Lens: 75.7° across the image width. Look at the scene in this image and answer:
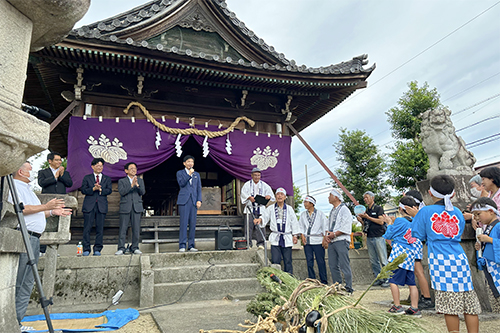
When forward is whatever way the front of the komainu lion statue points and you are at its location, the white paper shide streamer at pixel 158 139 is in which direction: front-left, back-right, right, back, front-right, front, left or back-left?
front-right

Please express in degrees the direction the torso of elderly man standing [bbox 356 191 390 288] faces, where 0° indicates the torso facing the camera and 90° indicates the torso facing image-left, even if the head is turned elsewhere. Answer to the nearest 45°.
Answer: approximately 45°

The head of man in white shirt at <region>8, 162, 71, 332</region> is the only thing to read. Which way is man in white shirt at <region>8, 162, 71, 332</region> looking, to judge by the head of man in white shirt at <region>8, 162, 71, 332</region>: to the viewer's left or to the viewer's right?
to the viewer's right

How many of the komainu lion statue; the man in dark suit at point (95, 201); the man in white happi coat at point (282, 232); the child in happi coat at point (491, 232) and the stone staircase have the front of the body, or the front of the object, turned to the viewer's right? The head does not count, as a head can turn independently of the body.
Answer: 0

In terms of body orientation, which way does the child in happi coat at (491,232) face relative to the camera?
to the viewer's left

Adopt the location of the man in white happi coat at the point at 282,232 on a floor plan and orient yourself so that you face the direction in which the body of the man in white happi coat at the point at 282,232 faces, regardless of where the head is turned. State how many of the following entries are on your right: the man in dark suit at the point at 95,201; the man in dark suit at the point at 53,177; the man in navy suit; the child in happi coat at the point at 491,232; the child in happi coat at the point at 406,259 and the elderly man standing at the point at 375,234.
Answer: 3

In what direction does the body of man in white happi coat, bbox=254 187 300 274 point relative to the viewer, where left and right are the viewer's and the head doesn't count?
facing the viewer

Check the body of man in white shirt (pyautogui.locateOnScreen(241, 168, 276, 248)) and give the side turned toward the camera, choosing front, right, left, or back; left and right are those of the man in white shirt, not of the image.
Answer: front

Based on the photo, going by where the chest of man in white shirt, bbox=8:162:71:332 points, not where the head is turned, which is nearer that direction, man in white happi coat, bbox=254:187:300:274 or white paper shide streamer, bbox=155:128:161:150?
the man in white happi coat

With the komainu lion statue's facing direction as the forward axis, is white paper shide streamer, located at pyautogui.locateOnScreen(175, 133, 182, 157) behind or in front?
in front

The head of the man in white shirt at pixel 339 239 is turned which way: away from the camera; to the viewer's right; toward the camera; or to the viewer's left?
to the viewer's left

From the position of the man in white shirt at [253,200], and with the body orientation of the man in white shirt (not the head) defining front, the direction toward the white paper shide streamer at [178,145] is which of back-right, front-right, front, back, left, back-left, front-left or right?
right

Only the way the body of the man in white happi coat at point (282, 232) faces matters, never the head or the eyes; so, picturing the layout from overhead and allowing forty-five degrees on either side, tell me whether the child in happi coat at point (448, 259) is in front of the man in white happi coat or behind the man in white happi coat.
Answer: in front

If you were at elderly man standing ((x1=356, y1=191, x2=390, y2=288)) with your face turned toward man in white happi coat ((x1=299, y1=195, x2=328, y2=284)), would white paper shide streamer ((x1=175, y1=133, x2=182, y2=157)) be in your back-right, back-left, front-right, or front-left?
front-right

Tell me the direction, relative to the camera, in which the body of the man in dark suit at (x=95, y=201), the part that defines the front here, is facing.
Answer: toward the camera

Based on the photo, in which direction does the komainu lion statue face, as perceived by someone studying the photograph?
facing the viewer and to the left of the viewer

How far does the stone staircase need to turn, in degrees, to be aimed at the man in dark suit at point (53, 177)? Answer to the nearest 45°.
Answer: approximately 90° to its right

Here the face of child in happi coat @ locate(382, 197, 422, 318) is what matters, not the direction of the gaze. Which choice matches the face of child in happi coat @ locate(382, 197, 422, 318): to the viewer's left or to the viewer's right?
to the viewer's left
